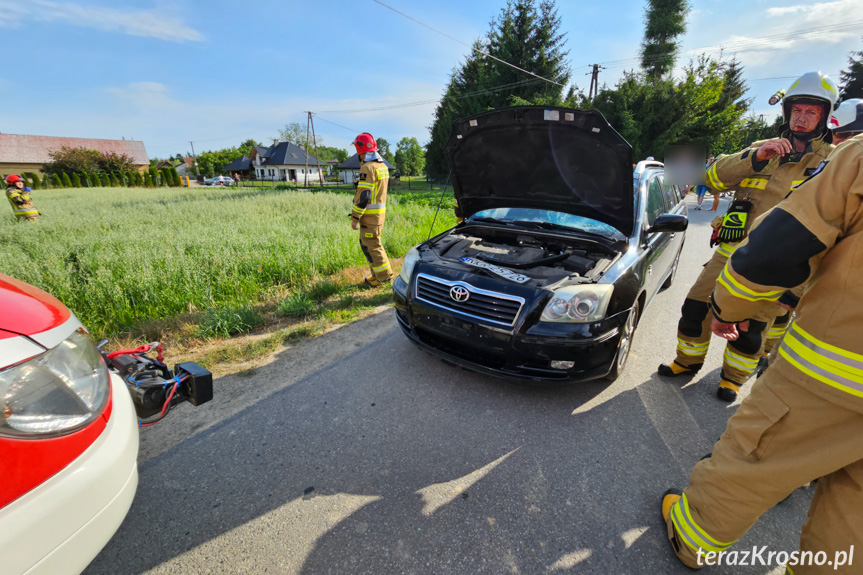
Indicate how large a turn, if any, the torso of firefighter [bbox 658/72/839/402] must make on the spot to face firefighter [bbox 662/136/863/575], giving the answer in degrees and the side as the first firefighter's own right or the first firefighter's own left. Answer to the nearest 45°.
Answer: approximately 45° to the first firefighter's own left

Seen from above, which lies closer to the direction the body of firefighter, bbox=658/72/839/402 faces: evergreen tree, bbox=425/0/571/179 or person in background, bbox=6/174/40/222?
the person in background

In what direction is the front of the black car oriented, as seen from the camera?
facing the viewer and to the left of the viewer

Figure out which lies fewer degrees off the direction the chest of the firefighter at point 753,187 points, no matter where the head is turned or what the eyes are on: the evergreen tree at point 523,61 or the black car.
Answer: the black car

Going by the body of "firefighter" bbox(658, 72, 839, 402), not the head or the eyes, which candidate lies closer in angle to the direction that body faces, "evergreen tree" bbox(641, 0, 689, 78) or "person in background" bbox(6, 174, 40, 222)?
the person in background

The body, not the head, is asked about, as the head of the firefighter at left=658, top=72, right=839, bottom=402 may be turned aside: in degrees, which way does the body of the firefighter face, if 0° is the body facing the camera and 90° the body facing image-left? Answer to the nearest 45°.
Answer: approximately 45°

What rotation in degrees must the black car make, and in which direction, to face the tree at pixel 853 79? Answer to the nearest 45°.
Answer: approximately 180°

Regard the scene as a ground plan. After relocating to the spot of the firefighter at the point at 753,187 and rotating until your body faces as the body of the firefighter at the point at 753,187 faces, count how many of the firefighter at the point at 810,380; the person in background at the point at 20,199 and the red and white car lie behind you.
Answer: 0

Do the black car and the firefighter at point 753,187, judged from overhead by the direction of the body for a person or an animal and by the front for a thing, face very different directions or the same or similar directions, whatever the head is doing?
same or similar directions

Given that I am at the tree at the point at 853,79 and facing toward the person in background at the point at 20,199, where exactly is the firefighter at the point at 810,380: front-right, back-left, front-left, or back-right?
front-left
